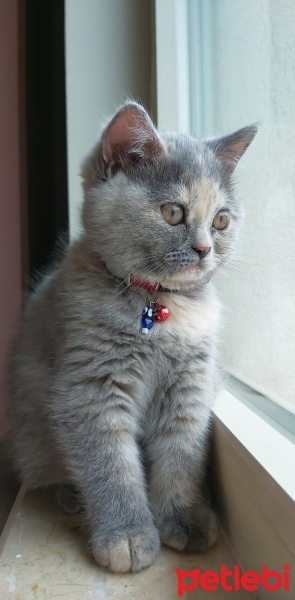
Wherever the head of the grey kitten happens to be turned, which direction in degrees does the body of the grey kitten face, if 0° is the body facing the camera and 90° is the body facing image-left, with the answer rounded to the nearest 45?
approximately 315°
